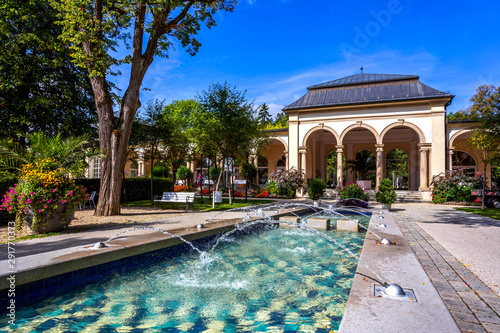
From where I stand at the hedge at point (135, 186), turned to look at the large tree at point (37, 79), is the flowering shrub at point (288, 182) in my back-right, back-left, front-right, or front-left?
back-left

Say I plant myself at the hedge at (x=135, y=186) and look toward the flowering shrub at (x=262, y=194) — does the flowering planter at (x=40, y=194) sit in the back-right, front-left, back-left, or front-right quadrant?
back-right

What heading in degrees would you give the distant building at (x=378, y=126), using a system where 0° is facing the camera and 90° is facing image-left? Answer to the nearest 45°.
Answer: approximately 0°

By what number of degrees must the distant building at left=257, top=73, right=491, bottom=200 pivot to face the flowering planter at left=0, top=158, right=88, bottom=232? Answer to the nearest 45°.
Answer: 0° — it already faces it

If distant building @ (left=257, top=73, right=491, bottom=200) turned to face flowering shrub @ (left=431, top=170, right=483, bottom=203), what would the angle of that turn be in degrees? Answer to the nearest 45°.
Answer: approximately 45° to its left

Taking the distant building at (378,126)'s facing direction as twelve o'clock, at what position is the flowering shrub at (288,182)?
The flowering shrub is roughly at 2 o'clock from the distant building.

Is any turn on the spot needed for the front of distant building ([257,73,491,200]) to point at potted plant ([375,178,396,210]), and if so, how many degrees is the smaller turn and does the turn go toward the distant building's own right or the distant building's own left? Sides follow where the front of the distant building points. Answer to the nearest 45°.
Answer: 0° — it already faces it

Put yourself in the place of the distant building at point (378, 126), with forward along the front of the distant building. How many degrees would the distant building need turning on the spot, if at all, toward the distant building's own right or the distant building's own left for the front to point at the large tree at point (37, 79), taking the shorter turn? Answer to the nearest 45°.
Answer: approximately 45° to the distant building's own right

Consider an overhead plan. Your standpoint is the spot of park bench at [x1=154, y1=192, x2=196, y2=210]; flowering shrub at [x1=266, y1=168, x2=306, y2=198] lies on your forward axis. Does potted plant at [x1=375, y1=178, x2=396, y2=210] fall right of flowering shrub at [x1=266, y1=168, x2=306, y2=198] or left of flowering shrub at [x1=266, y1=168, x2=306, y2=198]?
right

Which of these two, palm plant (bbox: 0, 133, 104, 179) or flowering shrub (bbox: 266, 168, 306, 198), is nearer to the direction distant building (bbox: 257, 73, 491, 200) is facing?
the palm plant
